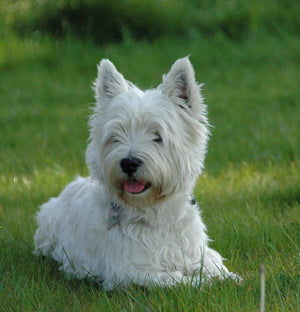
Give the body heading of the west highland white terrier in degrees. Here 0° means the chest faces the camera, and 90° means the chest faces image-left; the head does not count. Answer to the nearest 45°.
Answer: approximately 315°
